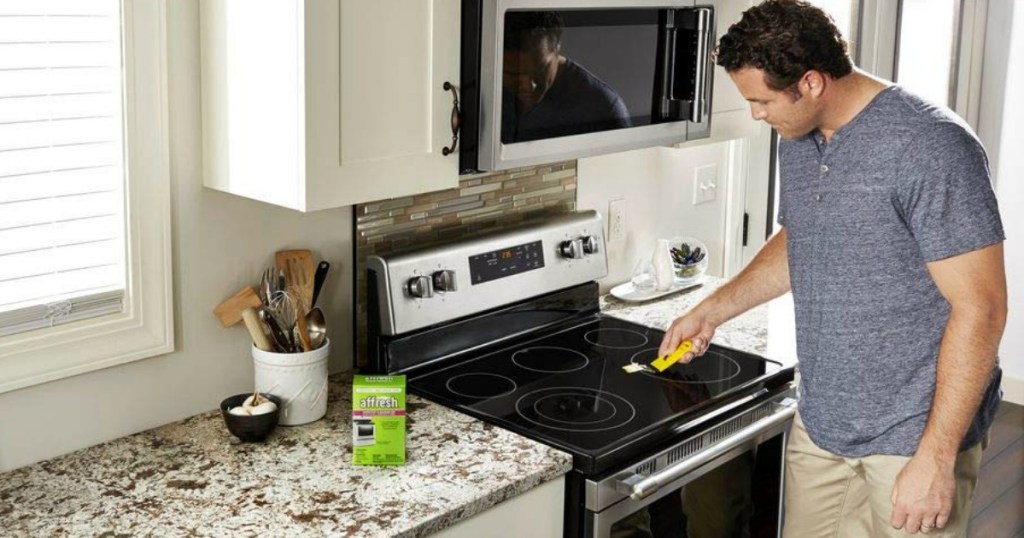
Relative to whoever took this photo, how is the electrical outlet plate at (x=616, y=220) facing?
facing the viewer and to the right of the viewer

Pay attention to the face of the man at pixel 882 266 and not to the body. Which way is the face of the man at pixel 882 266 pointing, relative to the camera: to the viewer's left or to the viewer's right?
to the viewer's left

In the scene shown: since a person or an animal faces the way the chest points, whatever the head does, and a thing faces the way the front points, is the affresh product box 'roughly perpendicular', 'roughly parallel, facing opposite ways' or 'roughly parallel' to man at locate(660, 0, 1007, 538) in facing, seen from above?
roughly perpendicular

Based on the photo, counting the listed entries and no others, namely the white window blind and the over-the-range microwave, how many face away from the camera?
0

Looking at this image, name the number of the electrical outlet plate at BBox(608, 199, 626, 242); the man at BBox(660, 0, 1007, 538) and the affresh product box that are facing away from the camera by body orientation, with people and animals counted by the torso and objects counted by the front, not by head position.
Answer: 0

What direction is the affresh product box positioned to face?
toward the camera

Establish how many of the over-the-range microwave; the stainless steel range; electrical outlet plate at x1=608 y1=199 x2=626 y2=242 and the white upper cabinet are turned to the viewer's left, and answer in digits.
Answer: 0

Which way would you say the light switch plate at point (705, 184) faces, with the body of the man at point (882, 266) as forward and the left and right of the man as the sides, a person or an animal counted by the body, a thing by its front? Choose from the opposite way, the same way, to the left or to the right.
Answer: to the left

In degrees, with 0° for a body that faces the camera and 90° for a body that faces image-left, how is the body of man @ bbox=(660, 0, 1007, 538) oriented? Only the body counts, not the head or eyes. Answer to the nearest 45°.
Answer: approximately 45°

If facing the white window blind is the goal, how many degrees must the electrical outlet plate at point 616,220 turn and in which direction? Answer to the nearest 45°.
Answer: approximately 90° to its right

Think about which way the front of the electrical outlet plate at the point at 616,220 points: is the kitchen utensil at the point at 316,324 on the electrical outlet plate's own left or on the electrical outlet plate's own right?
on the electrical outlet plate's own right

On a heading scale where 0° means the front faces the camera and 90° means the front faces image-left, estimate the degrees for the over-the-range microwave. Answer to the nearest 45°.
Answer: approximately 315°
